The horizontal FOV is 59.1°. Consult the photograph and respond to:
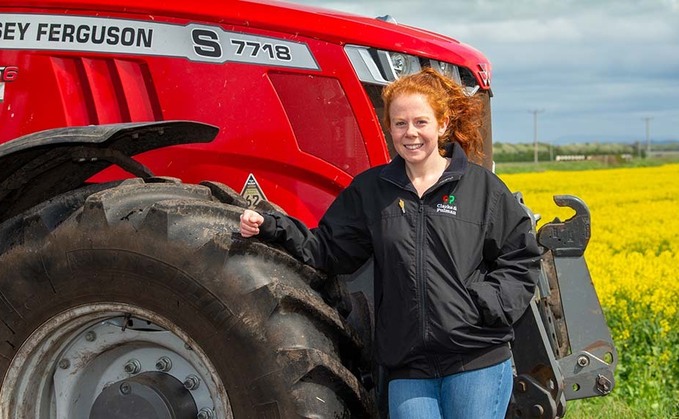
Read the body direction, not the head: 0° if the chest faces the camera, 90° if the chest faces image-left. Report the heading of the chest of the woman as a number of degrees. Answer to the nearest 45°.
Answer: approximately 0°

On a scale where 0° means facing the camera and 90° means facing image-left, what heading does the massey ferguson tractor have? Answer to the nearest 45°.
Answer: approximately 315°
